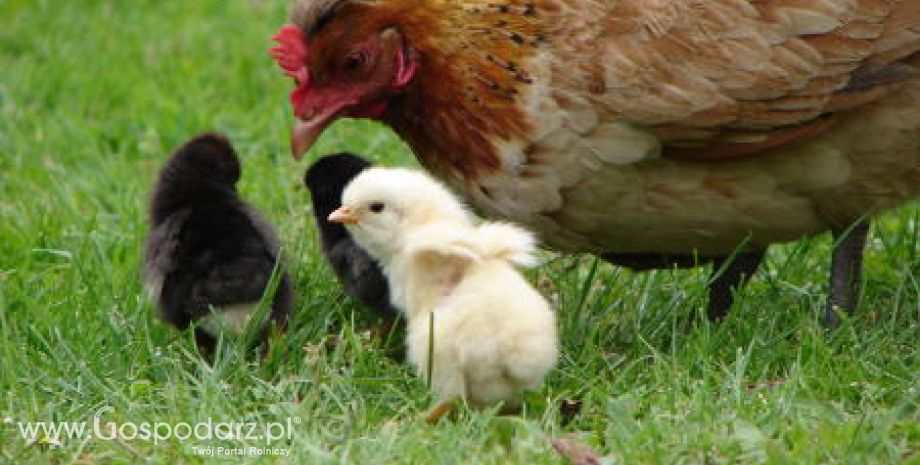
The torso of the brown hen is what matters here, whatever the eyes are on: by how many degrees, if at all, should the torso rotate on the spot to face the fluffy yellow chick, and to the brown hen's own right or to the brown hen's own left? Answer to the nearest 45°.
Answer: approximately 45° to the brown hen's own left

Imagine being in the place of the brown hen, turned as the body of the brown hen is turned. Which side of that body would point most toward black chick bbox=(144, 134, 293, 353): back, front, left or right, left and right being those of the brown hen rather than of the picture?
front

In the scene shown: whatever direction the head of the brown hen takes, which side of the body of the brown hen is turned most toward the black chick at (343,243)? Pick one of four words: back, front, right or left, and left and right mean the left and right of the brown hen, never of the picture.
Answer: front

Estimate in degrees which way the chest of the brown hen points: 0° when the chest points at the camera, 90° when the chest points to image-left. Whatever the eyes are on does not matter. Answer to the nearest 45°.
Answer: approximately 90°

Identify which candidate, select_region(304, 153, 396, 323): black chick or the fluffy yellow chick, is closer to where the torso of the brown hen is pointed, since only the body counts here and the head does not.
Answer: the black chick

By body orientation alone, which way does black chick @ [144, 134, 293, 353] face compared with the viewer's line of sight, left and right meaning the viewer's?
facing away from the viewer and to the left of the viewer

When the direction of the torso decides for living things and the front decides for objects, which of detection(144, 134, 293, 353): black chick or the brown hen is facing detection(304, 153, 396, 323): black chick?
the brown hen

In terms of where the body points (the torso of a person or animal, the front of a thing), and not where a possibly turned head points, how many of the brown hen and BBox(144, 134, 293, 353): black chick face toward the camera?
0
